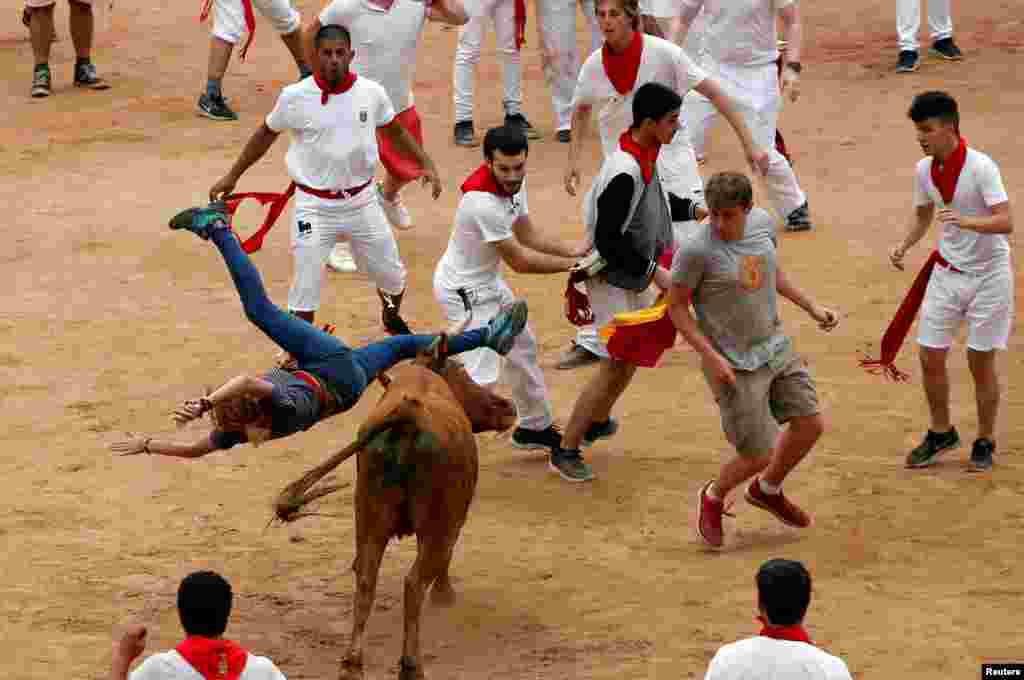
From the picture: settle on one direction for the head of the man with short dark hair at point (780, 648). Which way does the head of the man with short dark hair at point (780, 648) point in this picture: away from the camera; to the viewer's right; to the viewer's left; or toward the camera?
away from the camera

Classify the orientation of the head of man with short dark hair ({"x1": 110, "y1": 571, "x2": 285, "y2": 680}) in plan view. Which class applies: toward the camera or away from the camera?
away from the camera

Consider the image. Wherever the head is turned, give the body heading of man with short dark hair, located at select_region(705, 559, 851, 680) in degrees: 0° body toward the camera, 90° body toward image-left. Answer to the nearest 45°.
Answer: approximately 180°

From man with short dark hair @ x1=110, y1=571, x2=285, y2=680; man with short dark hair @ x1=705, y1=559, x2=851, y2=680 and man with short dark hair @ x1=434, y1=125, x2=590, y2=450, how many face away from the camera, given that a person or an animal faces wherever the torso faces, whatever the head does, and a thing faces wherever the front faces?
2

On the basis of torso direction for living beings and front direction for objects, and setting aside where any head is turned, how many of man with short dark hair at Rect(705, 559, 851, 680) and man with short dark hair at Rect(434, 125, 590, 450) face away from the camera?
1

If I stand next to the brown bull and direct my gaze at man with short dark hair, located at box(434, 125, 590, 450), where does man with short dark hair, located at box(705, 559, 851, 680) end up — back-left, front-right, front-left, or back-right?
back-right

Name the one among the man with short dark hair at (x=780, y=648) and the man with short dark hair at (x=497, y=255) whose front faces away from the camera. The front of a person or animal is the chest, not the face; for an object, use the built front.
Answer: the man with short dark hair at (x=780, y=648)

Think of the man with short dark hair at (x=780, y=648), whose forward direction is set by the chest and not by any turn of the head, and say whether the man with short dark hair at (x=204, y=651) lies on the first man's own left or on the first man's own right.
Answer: on the first man's own left

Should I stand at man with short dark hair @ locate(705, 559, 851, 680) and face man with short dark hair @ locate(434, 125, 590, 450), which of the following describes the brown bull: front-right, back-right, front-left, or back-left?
front-left

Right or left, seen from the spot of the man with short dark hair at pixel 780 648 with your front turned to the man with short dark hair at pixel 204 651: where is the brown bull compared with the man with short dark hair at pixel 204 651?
right

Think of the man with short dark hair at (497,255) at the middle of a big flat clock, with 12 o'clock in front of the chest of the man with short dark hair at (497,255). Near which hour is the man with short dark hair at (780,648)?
the man with short dark hair at (780,648) is roughly at 1 o'clock from the man with short dark hair at (497,255).

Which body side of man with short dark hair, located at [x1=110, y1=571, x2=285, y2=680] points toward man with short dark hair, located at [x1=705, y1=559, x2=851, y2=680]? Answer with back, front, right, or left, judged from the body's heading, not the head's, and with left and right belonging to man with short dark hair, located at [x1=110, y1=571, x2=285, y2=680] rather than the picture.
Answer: right

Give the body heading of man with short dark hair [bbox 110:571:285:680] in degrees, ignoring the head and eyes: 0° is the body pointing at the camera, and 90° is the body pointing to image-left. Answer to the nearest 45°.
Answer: approximately 180°

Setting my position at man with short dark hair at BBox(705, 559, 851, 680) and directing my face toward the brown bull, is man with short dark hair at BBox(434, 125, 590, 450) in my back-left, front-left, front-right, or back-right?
front-right

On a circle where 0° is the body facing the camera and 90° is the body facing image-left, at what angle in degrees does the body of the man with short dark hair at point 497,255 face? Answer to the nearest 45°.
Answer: approximately 315°
